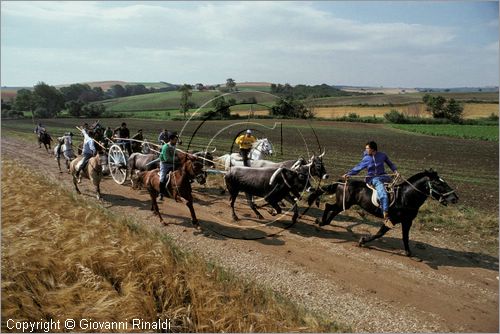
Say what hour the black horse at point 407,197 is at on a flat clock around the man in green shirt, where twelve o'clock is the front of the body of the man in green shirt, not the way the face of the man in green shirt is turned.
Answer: The black horse is roughly at 1 o'clock from the man in green shirt.

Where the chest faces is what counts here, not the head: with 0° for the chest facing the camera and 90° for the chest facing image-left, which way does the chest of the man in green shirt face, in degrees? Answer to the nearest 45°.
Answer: approximately 270°

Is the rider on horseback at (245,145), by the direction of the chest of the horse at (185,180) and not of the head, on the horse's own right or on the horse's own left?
on the horse's own left

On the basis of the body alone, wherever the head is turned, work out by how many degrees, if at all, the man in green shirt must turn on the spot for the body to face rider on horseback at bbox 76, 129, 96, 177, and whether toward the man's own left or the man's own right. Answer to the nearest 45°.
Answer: approximately 135° to the man's own left

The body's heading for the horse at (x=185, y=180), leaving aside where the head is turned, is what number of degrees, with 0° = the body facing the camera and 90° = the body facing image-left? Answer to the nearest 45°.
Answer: approximately 315°

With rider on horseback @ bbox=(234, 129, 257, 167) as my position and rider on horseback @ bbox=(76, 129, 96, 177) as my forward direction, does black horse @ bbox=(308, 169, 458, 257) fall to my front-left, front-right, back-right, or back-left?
back-left

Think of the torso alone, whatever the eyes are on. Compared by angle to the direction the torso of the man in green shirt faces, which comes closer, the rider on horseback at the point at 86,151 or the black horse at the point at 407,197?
the black horse
